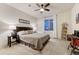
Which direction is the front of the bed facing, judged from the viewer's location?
facing the viewer and to the right of the viewer
